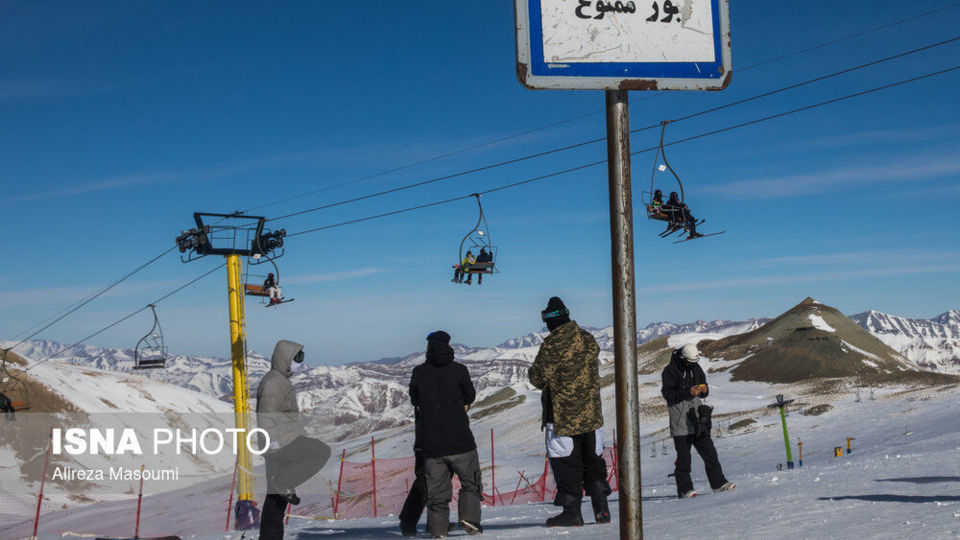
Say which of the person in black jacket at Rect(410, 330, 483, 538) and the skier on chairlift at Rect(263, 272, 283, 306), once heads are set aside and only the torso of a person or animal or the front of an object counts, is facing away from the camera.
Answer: the person in black jacket

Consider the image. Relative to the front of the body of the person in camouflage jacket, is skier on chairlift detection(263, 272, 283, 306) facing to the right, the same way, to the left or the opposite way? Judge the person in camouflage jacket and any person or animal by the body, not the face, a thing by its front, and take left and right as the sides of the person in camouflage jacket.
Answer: the opposite way

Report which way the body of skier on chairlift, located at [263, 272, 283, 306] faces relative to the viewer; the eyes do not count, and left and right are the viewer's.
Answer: facing the viewer and to the right of the viewer

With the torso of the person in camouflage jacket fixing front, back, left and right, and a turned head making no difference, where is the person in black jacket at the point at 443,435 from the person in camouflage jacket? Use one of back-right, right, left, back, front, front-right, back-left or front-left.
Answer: front-left

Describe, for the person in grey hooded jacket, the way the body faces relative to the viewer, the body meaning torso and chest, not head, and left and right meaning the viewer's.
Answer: facing to the right of the viewer

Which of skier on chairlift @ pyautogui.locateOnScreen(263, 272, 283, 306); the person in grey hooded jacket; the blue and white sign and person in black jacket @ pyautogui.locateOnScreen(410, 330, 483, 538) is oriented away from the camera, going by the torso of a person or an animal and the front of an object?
the person in black jacket

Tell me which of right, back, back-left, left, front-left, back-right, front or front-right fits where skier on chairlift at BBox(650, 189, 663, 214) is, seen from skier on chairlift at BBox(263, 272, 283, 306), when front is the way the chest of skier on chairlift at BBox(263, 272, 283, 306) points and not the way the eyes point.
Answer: front

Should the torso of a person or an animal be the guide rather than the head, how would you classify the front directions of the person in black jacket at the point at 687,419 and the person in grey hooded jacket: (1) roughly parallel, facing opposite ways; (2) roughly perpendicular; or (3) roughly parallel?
roughly perpendicular

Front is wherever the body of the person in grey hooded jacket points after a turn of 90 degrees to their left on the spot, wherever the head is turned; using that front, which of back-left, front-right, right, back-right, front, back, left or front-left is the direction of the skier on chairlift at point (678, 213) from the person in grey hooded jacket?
front-right

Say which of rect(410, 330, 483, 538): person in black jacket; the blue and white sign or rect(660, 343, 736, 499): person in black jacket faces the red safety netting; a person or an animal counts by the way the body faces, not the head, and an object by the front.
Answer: rect(410, 330, 483, 538): person in black jacket

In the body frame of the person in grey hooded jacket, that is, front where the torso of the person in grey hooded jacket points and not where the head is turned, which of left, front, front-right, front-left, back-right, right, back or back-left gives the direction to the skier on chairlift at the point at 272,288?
left

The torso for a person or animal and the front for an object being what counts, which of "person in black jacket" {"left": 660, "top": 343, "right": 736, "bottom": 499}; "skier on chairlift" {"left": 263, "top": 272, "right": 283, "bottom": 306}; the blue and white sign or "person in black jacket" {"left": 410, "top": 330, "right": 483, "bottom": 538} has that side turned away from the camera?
"person in black jacket" {"left": 410, "top": 330, "right": 483, "bottom": 538}

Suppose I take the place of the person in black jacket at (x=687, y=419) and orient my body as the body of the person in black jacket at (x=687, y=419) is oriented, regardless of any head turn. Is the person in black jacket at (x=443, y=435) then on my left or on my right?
on my right

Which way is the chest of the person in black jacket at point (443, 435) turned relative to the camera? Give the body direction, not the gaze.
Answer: away from the camera

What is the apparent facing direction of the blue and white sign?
toward the camera

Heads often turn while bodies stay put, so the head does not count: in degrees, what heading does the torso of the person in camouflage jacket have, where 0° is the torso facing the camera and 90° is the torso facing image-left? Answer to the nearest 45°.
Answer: approximately 135°

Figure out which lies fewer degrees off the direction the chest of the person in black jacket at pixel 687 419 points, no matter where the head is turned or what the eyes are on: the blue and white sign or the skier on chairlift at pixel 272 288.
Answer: the blue and white sign

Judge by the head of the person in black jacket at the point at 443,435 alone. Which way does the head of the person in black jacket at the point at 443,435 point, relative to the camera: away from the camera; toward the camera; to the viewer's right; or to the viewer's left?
away from the camera
